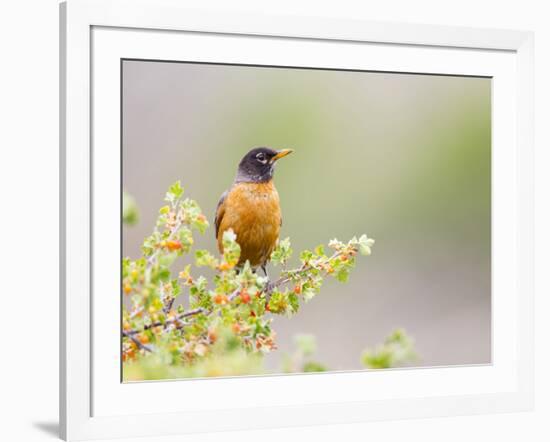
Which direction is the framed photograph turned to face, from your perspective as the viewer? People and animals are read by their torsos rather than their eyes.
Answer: facing the viewer and to the right of the viewer
